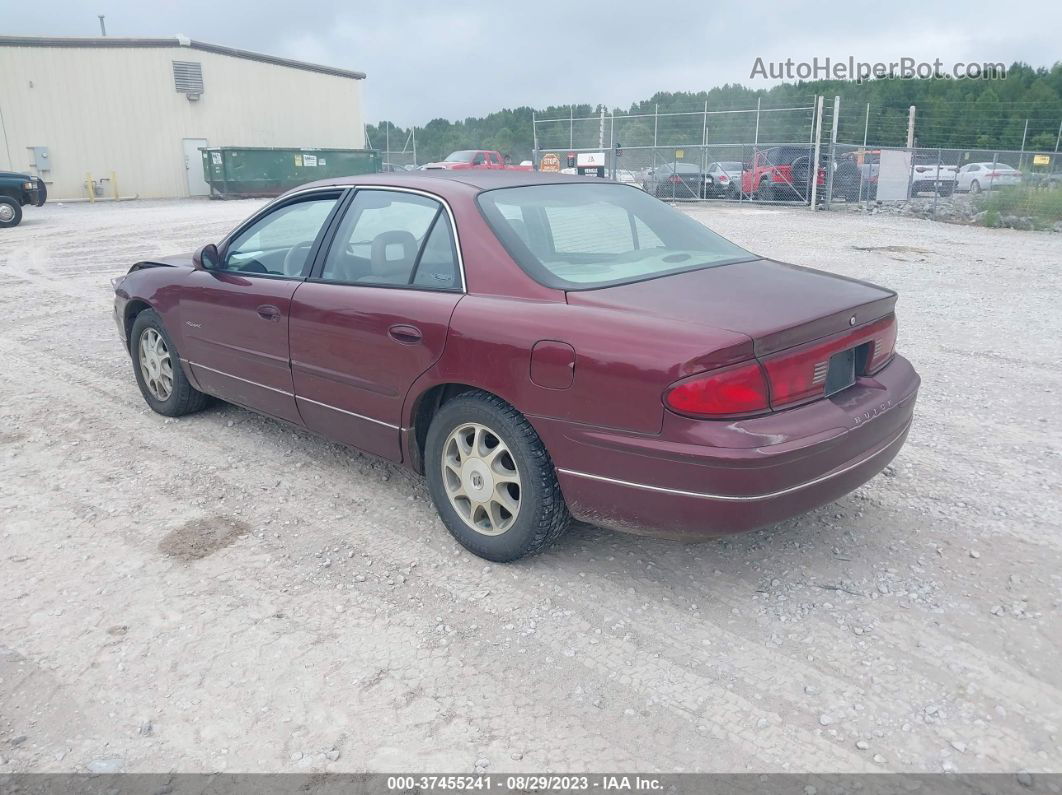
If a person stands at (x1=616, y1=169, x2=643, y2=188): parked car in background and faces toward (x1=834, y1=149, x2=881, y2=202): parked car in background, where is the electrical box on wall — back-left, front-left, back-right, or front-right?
back-right

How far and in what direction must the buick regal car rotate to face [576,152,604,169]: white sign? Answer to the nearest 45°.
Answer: approximately 45° to its right

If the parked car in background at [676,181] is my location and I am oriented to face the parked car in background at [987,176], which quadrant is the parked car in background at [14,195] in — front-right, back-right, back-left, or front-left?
back-right

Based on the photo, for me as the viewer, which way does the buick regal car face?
facing away from the viewer and to the left of the viewer

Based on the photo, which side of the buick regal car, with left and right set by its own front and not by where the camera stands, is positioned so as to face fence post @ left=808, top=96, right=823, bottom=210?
right

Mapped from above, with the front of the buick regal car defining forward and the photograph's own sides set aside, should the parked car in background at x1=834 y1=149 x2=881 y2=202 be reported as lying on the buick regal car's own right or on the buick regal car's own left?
on the buick regal car's own right

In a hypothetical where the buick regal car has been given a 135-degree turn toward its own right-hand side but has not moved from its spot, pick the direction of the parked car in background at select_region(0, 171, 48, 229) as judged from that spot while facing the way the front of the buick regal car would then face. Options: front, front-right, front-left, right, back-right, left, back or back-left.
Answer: back-left

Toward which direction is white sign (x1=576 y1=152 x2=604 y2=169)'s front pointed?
toward the camera

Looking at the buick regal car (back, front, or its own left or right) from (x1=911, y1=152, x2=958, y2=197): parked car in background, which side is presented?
right

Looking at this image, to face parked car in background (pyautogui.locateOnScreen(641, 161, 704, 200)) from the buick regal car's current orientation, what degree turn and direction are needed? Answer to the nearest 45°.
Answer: approximately 45° to its right

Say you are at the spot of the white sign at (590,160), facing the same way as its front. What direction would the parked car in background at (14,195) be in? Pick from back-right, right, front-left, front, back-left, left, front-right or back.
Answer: front-right

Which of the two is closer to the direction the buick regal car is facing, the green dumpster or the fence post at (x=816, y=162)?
the green dumpster
